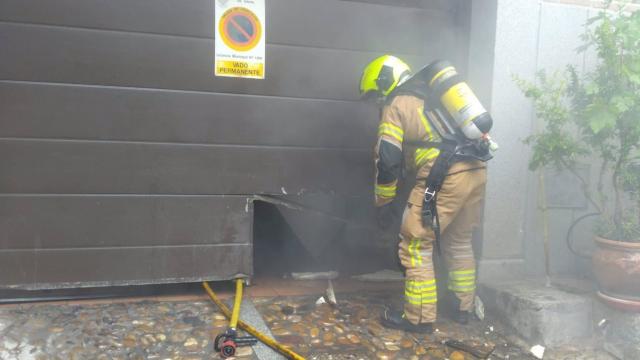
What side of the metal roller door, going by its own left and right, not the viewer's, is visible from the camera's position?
front

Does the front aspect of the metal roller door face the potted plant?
no

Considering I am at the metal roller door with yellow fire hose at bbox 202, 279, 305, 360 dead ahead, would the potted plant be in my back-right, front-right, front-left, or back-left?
front-left

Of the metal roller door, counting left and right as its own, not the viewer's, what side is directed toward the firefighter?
left

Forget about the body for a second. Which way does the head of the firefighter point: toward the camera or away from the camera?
away from the camera
